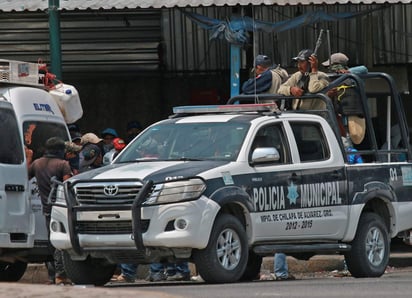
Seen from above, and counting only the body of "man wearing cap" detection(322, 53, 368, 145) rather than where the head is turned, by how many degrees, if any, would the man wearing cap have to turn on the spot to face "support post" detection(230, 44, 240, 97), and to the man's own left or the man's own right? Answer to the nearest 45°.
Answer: approximately 45° to the man's own right

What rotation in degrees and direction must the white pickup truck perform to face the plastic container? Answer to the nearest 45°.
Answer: approximately 90° to its right

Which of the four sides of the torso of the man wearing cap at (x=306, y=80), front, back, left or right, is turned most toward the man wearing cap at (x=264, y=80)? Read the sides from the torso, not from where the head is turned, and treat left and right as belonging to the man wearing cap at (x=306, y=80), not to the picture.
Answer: right

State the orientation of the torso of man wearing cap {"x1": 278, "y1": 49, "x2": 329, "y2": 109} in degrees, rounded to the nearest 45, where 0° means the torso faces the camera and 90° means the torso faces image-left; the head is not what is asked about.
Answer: approximately 45°

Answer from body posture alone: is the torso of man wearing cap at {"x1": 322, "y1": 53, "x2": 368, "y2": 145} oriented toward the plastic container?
yes

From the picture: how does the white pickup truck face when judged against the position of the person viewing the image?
facing the viewer and to the left of the viewer

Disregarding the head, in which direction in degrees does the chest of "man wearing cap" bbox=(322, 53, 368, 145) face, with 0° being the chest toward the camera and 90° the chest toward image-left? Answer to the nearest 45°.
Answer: approximately 90°

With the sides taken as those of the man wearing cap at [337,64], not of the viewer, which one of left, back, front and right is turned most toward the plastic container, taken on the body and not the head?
front

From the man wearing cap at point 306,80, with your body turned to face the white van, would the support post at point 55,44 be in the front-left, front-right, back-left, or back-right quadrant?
front-right

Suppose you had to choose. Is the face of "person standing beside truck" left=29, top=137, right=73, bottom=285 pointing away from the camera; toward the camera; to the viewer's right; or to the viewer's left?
away from the camera
